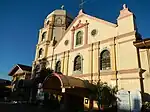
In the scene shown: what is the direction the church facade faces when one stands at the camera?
facing the viewer and to the left of the viewer
